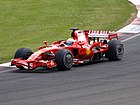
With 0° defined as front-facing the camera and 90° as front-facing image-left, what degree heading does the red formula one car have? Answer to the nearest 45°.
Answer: approximately 45°
